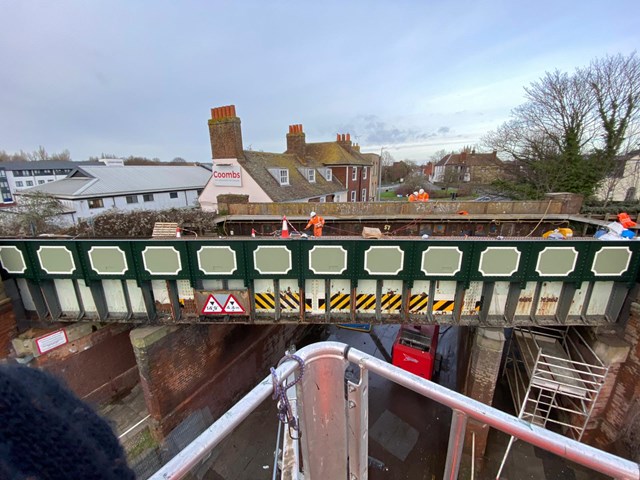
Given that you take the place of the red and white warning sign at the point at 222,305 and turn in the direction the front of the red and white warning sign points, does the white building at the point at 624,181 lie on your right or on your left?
on your left

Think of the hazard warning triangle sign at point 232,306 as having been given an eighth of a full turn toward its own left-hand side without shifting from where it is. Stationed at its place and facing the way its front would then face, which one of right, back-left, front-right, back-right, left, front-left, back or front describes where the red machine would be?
front-left

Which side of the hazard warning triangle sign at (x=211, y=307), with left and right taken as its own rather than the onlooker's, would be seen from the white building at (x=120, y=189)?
back

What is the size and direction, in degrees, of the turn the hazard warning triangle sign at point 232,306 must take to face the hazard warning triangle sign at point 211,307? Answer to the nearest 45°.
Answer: approximately 90° to its right

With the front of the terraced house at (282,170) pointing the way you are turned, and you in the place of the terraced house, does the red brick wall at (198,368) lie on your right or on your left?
on your right

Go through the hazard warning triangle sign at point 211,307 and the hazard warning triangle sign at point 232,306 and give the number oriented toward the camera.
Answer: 2

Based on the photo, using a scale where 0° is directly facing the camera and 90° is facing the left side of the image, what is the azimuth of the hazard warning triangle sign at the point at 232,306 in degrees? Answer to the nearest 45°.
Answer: approximately 0°

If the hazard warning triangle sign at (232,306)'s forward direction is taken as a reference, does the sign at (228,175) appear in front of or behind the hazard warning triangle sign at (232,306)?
behind

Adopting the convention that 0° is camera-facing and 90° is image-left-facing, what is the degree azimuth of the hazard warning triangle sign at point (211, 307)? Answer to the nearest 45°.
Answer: approximately 0°
